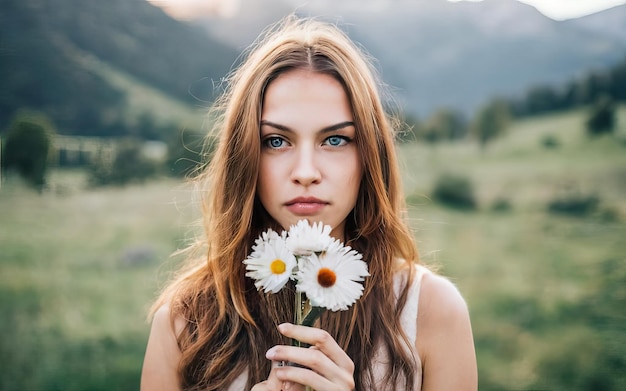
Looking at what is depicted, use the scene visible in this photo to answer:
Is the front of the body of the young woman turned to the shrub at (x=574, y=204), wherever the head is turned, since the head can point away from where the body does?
no

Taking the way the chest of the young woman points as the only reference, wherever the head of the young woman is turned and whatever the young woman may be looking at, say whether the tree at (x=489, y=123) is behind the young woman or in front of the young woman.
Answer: behind

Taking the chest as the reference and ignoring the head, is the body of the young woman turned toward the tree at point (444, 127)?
no

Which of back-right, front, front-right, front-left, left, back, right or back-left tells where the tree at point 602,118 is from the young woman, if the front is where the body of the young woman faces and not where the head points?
back-left

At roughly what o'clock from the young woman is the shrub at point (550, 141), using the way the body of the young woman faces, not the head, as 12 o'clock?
The shrub is roughly at 7 o'clock from the young woman.

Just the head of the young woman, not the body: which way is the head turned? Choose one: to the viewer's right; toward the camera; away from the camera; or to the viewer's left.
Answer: toward the camera

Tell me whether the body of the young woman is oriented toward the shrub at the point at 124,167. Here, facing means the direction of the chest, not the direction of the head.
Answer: no

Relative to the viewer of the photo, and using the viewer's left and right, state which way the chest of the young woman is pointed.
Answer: facing the viewer

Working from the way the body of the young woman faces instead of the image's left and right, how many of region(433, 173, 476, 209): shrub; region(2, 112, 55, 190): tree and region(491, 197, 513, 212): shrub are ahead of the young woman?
0

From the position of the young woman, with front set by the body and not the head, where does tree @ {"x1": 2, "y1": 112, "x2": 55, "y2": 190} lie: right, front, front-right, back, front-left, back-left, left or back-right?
back-right
